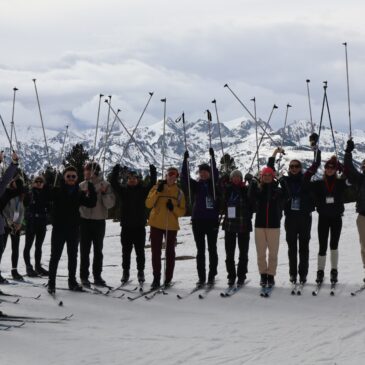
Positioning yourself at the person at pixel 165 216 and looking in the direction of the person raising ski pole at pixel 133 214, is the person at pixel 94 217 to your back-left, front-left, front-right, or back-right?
front-left

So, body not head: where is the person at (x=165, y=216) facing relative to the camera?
toward the camera

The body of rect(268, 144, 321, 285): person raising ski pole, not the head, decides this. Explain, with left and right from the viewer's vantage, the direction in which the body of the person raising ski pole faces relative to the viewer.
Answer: facing the viewer

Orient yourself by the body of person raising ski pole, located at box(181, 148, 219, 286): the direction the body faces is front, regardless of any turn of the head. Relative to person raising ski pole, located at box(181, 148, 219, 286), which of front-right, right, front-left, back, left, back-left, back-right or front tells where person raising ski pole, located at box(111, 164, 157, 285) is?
right

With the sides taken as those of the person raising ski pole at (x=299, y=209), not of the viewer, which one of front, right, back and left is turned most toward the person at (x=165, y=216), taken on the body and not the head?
right

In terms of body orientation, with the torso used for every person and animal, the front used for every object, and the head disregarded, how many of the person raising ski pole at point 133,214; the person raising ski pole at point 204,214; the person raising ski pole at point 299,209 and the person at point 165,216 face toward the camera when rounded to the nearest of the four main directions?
4

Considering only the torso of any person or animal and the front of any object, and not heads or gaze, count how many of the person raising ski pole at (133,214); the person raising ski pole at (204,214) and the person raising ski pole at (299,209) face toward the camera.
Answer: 3

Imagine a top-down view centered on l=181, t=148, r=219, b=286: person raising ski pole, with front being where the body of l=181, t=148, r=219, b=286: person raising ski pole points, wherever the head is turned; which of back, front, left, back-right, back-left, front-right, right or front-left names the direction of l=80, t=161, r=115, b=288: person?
right

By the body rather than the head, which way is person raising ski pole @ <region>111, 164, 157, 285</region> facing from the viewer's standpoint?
toward the camera

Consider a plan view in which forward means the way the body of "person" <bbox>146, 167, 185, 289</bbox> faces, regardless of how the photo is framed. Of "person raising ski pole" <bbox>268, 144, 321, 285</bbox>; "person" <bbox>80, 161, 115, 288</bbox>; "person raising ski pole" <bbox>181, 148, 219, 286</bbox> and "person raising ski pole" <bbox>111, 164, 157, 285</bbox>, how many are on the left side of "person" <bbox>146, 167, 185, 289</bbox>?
2

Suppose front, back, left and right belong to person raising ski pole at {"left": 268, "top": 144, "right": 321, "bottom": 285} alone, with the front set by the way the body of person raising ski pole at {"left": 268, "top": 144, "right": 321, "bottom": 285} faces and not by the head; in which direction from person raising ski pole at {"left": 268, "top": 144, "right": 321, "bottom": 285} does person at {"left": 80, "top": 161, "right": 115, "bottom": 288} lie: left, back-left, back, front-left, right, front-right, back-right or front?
right

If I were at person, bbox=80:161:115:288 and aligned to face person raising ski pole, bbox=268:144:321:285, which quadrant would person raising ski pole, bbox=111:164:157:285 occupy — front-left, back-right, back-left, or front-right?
front-left
